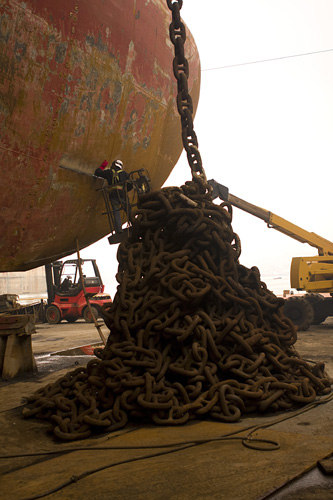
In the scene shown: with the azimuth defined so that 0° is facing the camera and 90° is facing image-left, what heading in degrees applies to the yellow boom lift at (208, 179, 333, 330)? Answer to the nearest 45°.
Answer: approximately 90°

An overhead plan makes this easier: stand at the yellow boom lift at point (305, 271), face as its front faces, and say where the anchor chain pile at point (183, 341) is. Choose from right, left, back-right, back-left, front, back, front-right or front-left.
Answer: left

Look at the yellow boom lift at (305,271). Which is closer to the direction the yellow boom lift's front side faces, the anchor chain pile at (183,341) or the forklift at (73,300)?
the forklift
